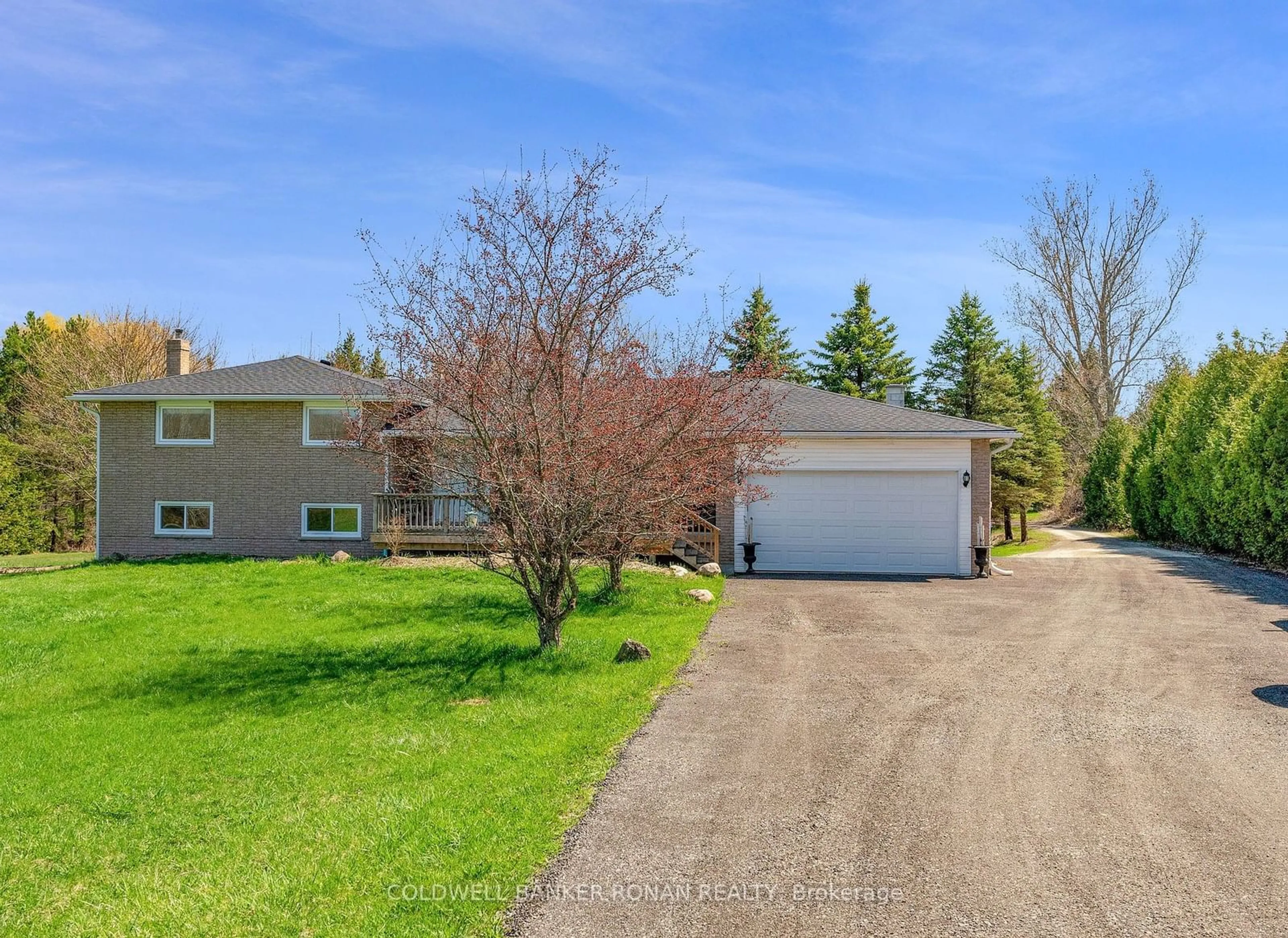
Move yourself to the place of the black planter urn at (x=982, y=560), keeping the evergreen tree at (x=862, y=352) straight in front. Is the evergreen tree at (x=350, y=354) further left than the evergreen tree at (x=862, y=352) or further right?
left

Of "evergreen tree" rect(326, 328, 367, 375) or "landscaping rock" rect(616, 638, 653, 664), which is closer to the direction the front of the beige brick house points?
the landscaping rock

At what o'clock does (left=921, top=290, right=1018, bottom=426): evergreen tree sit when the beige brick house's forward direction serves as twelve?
The evergreen tree is roughly at 8 o'clock from the beige brick house.

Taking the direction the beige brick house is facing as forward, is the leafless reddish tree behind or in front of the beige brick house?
in front

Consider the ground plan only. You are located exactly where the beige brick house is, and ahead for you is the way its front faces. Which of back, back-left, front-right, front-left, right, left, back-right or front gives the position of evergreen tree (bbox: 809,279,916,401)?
back-left

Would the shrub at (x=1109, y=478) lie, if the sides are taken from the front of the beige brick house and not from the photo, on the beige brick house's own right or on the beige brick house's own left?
on the beige brick house's own left

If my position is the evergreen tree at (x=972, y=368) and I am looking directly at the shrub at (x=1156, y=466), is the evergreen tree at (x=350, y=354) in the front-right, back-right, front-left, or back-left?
back-right

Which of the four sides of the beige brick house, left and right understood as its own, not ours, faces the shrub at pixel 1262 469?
left

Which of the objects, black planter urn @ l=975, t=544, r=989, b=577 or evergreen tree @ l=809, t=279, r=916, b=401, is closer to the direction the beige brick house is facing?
the black planter urn

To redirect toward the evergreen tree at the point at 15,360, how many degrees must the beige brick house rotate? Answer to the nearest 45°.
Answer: approximately 135° to its right

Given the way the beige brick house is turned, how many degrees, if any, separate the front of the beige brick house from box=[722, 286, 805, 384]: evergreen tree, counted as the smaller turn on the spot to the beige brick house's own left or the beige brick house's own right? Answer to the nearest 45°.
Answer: approximately 135° to the beige brick house's own left

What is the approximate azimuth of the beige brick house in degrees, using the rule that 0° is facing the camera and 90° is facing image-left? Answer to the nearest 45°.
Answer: approximately 0°

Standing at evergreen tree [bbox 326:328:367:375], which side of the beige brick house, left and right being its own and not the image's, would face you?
back

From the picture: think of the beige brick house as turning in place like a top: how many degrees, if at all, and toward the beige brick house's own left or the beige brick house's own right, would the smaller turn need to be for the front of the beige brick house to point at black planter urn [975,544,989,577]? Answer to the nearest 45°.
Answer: approximately 90° to the beige brick house's own left
